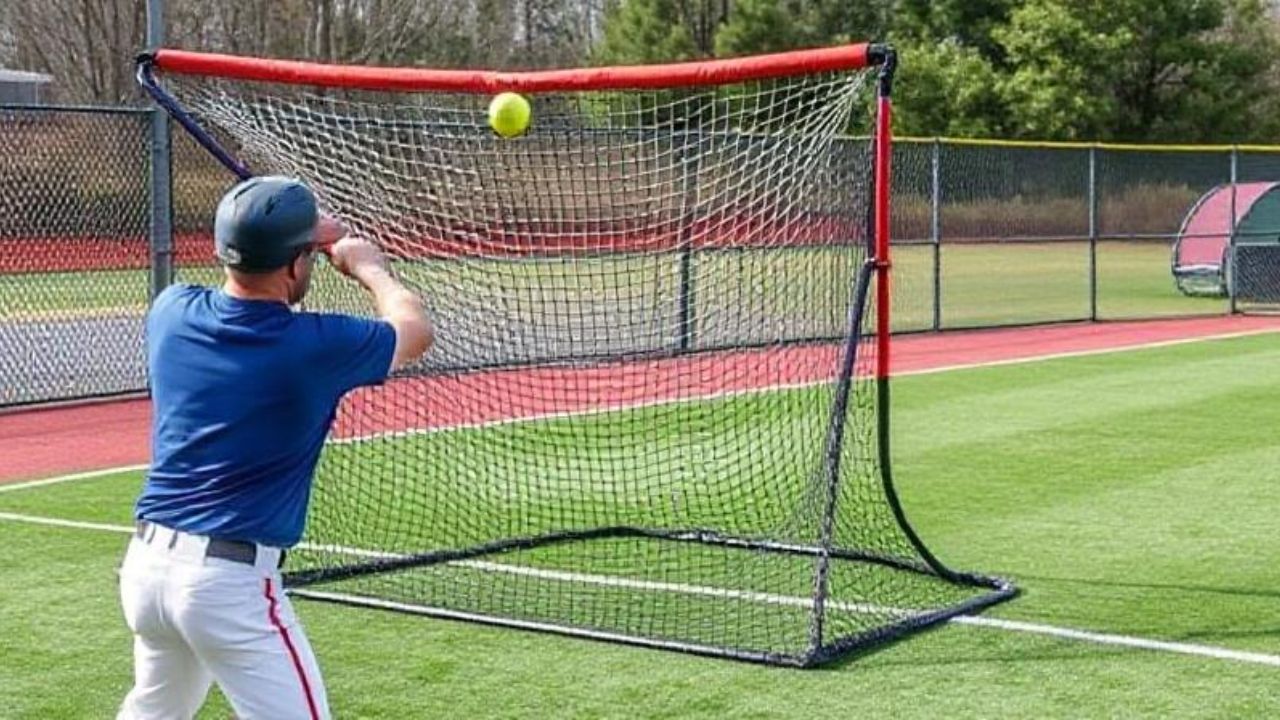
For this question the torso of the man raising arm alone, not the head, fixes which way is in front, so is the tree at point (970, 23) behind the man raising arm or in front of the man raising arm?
in front

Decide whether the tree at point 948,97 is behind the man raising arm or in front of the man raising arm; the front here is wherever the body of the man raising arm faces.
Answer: in front

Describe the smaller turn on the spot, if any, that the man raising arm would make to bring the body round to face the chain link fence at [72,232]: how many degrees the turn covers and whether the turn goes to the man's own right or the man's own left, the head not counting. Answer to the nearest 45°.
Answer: approximately 45° to the man's own left

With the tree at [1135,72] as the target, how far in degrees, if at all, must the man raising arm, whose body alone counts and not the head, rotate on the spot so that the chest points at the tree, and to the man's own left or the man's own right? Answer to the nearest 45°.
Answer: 0° — they already face it

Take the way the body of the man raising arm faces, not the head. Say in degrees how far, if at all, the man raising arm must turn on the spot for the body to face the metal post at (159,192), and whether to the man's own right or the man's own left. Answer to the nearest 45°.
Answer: approximately 45° to the man's own left

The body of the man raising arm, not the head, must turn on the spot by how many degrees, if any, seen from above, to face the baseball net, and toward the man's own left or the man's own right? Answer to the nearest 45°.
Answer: approximately 45° to the man's own left

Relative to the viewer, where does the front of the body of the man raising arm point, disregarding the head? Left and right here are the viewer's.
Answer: facing away from the viewer and to the right of the viewer
